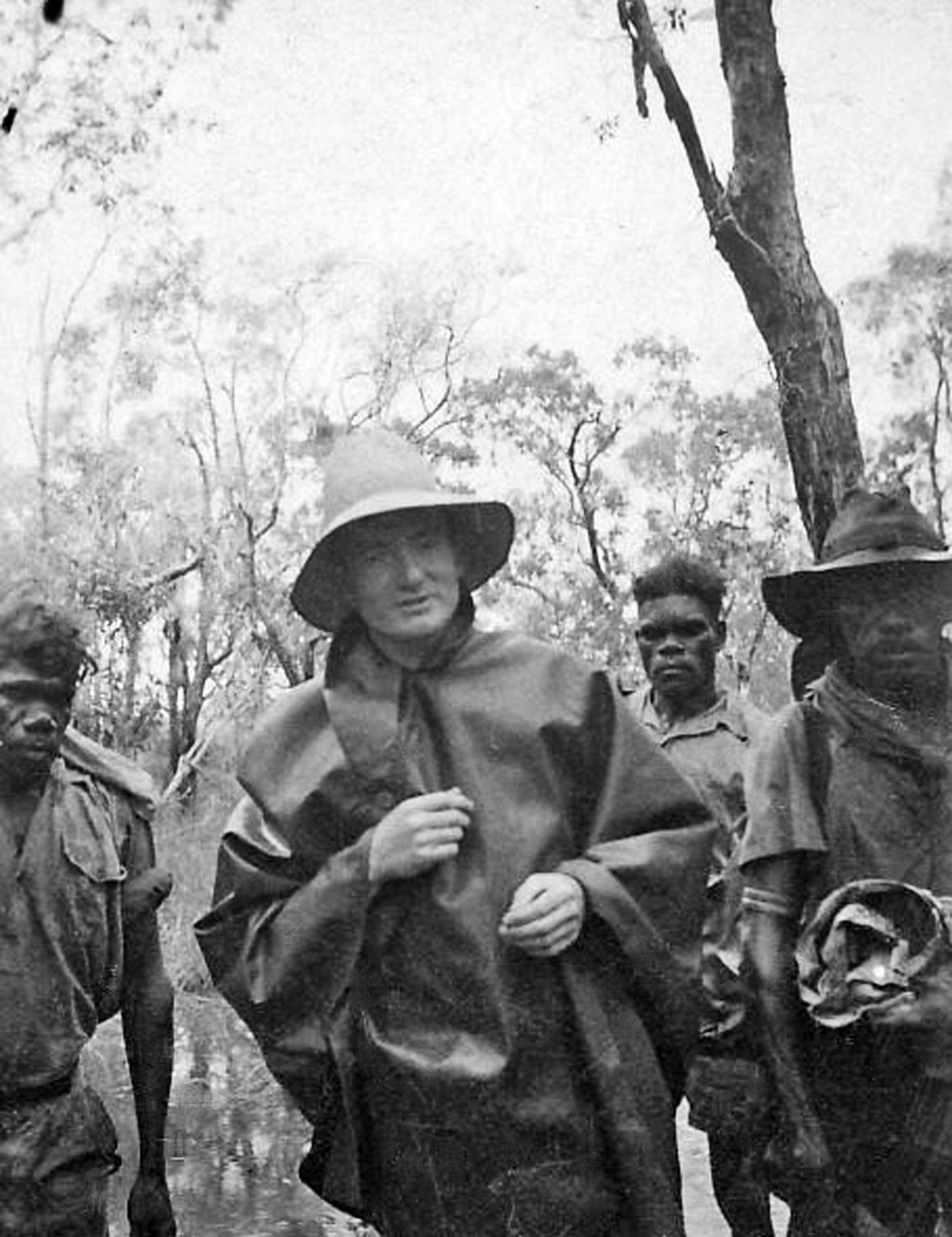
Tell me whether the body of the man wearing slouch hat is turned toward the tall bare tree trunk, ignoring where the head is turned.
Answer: no

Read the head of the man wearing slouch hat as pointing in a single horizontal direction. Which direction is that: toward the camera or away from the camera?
toward the camera

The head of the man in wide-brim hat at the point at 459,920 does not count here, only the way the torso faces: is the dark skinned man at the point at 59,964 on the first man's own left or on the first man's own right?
on the first man's own right

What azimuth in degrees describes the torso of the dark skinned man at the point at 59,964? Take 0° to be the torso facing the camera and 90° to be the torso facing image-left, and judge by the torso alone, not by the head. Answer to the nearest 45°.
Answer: approximately 0°

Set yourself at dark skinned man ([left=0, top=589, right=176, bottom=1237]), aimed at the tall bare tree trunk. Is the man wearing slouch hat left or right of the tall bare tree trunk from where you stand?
right

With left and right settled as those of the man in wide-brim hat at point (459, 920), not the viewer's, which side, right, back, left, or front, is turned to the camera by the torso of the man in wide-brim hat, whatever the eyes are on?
front

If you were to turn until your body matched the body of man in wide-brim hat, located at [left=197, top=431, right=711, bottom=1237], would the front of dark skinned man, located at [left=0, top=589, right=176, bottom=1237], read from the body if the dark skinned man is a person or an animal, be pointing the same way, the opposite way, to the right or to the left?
the same way

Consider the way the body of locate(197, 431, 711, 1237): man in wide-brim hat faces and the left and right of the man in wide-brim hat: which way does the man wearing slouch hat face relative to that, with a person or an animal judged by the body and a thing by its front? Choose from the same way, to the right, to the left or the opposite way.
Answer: the same way

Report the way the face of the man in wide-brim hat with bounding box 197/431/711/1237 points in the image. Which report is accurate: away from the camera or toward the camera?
toward the camera

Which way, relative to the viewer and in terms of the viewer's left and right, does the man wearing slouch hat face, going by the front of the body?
facing the viewer

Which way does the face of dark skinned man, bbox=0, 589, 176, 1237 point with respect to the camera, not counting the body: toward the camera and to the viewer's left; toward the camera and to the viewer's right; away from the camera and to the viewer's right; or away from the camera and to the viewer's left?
toward the camera and to the viewer's left

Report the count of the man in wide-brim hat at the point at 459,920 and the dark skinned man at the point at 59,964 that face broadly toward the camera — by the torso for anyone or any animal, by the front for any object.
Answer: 2

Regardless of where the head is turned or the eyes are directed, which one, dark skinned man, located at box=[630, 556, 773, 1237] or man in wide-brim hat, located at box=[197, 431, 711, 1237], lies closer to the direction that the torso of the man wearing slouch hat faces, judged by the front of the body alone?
the man in wide-brim hat

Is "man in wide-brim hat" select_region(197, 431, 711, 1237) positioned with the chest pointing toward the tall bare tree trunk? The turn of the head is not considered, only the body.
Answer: no

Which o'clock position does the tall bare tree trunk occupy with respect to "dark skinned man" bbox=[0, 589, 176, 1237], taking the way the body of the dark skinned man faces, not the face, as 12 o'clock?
The tall bare tree trunk is roughly at 8 o'clock from the dark skinned man.

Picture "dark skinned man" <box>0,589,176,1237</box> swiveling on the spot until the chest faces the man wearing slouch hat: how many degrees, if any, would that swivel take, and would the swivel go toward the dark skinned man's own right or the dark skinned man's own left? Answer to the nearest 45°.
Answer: approximately 90° to the dark skinned man's own left

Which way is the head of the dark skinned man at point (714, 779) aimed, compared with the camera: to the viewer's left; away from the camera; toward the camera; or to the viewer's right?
toward the camera

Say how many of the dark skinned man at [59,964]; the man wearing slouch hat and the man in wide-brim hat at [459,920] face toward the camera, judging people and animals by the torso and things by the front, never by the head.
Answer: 3

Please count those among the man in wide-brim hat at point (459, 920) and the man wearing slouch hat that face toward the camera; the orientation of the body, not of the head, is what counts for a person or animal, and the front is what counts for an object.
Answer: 2
